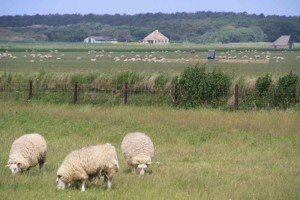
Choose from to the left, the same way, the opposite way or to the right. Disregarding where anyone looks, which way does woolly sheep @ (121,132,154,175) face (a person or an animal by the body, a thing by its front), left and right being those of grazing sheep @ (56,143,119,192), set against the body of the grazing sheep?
to the left

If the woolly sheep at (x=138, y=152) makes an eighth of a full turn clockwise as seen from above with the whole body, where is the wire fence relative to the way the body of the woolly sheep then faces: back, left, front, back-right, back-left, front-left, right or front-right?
back-right

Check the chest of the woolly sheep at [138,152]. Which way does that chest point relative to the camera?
toward the camera

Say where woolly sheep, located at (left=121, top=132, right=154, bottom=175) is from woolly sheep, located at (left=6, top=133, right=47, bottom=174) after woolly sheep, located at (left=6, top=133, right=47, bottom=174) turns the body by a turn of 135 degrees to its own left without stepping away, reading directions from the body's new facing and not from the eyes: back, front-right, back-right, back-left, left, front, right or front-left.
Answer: front

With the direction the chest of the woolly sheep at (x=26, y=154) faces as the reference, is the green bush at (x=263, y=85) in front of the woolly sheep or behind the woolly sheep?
behind

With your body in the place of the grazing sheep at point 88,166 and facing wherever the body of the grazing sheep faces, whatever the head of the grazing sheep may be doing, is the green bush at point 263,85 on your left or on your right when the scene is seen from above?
on your right

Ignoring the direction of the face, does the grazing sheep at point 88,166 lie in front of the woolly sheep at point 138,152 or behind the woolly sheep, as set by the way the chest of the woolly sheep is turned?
in front

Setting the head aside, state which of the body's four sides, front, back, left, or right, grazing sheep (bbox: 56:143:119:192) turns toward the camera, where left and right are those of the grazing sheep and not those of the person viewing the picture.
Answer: left

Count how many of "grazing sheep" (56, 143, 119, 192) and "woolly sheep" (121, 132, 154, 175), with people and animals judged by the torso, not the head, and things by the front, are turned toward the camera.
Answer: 1

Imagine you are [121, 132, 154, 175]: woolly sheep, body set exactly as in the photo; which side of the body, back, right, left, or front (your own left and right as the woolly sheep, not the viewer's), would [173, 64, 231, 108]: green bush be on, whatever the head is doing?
back

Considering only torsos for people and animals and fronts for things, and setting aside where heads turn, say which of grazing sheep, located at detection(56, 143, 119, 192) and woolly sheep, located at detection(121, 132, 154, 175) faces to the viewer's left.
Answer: the grazing sheep

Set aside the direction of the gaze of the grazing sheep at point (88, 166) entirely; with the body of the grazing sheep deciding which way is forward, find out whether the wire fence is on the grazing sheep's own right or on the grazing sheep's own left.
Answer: on the grazing sheep's own right
